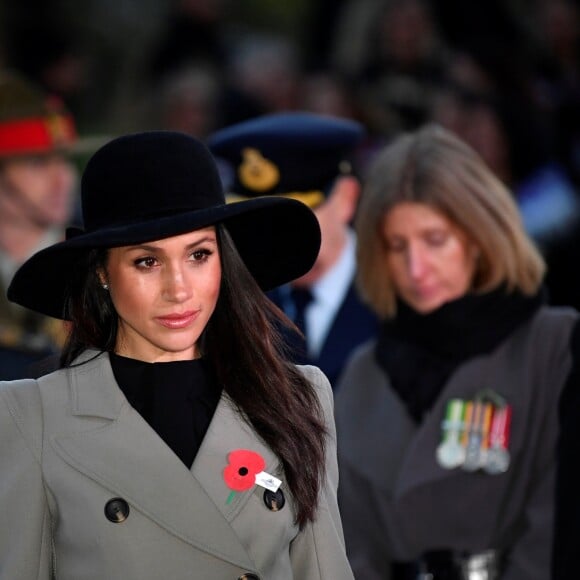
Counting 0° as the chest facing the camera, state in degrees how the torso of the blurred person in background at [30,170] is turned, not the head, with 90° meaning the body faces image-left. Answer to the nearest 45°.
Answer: approximately 315°

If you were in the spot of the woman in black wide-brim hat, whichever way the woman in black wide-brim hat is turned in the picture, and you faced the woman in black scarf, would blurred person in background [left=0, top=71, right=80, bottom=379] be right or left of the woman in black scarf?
left

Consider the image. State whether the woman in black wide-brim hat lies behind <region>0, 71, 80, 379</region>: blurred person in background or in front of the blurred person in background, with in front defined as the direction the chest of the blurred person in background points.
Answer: in front

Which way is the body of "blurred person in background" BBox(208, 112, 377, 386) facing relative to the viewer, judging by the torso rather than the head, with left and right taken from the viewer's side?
facing the viewer and to the left of the viewer

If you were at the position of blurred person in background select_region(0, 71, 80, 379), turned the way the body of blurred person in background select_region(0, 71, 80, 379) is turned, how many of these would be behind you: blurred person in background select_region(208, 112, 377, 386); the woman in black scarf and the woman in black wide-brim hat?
0

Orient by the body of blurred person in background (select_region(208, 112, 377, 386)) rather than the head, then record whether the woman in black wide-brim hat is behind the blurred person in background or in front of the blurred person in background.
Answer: in front

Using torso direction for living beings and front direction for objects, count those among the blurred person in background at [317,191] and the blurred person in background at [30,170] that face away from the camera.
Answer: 0

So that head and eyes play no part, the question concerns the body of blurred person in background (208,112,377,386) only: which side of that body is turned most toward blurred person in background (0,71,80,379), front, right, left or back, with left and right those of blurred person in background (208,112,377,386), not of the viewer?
right

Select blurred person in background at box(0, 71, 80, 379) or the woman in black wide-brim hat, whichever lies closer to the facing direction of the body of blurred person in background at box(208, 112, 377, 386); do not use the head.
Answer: the woman in black wide-brim hat
